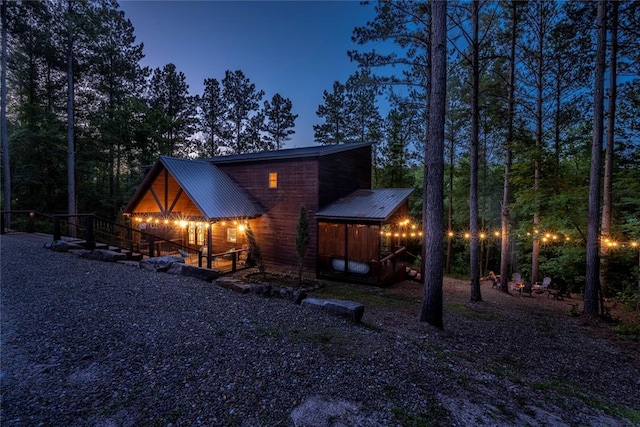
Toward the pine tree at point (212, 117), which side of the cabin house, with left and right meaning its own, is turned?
right

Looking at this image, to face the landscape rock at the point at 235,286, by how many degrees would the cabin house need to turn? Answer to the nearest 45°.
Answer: approximately 45° to its left

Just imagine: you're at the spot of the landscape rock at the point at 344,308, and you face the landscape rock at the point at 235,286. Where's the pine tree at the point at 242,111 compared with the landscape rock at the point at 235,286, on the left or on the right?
right

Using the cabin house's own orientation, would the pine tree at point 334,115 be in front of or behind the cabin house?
behind

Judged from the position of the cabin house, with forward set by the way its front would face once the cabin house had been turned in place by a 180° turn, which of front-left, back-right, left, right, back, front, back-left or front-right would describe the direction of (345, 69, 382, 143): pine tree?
front

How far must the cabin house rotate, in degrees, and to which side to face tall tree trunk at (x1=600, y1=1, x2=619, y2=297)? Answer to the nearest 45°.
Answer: approximately 90° to its left

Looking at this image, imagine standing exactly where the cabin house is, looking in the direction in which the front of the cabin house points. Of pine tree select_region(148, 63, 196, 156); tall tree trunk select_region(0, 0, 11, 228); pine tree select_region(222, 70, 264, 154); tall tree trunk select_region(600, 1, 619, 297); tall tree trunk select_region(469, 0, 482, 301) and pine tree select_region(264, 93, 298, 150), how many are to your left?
2

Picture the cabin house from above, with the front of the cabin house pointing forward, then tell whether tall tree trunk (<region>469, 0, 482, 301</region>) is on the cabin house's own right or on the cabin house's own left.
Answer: on the cabin house's own left

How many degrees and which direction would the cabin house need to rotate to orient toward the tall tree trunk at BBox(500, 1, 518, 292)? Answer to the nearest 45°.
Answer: approximately 90° to its left

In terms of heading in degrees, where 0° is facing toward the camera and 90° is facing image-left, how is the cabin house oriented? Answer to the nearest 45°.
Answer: approximately 45°

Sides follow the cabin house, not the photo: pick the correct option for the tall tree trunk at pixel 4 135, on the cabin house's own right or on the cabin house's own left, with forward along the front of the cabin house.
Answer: on the cabin house's own right
